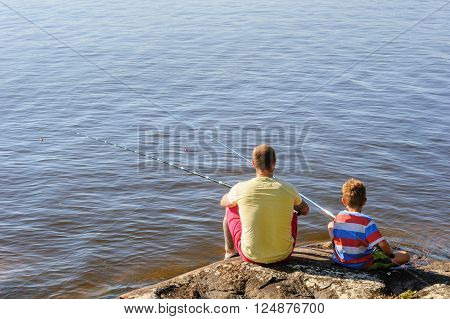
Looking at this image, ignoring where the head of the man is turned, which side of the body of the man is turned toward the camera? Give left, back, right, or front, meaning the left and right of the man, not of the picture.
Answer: back

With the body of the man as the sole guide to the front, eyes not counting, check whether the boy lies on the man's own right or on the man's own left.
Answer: on the man's own right
